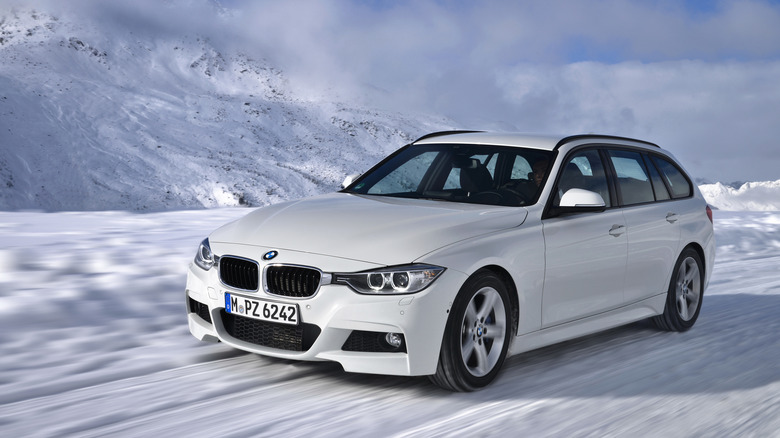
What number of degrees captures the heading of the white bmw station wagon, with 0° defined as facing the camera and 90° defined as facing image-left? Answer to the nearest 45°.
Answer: approximately 45°
